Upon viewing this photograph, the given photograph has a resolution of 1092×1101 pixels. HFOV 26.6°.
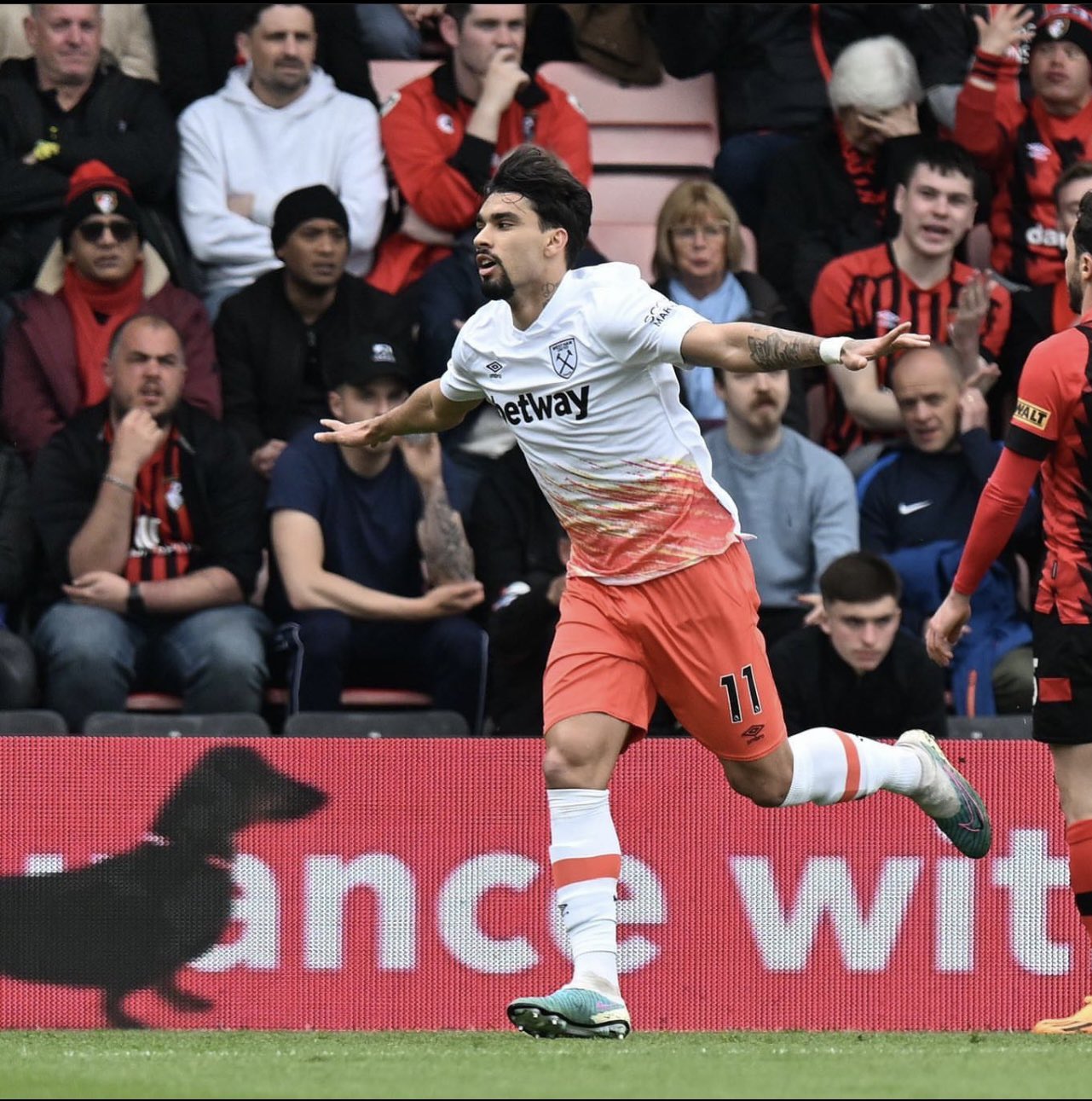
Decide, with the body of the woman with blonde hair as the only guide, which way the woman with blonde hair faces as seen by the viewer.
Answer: toward the camera

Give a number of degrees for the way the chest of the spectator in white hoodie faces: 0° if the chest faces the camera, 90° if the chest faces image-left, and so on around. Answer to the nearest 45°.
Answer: approximately 0°

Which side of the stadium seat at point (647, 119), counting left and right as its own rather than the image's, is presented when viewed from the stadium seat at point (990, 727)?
front

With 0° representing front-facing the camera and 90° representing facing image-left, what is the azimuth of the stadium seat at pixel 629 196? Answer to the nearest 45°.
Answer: approximately 0°

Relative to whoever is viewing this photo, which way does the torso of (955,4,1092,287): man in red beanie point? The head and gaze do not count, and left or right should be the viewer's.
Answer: facing the viewer

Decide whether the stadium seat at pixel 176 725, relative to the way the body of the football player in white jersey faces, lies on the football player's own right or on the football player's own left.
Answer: on the football player's own right

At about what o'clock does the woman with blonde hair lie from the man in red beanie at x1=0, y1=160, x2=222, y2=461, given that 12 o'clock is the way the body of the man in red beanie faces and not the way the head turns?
The woman with blonde hair is roughly at 9 o'clock from the man in red beanie.

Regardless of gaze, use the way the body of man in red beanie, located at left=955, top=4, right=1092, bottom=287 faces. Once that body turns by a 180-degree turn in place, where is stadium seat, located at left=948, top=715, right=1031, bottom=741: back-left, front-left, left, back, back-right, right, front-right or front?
back

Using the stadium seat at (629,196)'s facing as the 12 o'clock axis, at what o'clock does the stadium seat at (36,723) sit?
the stadium seat at (36,723) is roughly at 1 o'clock from the stadium seat at (629,196).

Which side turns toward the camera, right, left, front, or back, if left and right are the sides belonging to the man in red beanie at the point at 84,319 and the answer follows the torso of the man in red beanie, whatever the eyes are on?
front

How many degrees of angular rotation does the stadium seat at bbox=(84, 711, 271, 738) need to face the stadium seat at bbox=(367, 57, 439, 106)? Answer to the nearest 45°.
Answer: approximately 180°
